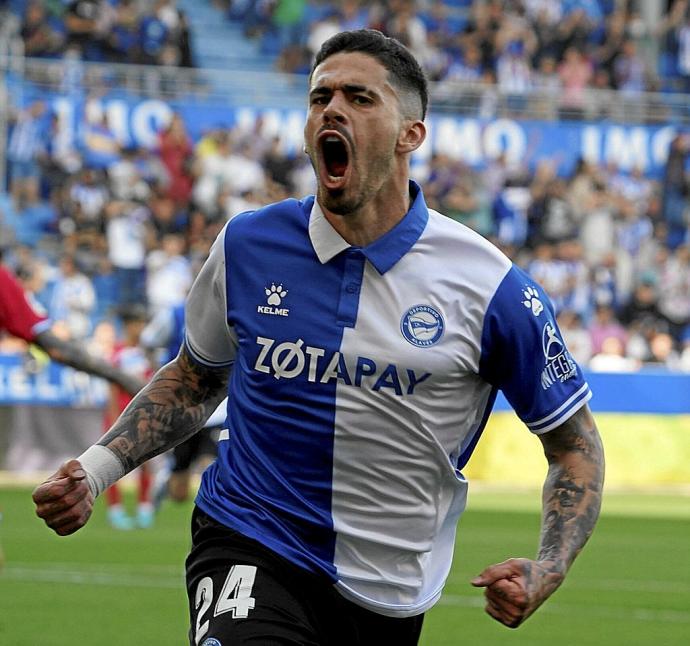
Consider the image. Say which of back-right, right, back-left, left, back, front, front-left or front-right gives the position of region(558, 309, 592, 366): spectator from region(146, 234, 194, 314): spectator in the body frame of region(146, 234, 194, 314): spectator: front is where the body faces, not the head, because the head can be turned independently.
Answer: left

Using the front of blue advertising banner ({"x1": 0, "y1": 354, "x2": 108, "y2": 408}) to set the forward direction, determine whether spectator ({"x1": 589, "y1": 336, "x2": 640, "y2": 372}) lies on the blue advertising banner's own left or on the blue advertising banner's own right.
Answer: on the blue advertising banner's own left

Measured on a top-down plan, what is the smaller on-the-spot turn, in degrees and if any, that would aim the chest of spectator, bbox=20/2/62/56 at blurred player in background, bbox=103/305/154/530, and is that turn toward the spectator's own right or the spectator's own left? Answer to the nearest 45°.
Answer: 0° — they already face them

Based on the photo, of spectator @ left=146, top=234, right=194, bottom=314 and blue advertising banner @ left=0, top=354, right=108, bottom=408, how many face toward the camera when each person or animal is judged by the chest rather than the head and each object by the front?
2

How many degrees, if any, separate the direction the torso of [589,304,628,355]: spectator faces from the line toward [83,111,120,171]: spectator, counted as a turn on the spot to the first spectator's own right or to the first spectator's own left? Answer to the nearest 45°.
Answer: approximately 90° to the first spectator's own right

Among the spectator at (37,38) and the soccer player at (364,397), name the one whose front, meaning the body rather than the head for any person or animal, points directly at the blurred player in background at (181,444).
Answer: the spectator

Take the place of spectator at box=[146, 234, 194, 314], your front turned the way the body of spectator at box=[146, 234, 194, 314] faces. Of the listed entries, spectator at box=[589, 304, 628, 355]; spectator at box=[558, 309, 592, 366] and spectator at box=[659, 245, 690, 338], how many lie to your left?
3

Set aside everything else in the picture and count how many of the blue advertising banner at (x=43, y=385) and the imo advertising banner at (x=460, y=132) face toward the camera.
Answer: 2

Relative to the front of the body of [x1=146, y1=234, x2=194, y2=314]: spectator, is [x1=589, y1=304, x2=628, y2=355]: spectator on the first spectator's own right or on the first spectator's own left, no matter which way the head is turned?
on the first spectator's own left

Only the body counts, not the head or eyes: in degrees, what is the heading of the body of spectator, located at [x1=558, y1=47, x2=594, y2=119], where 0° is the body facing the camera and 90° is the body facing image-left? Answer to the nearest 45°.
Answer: approximately 0°

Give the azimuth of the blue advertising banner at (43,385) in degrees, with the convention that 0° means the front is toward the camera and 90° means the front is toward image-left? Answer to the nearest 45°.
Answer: approximately 0°
